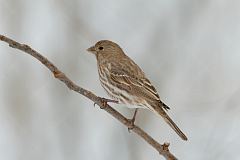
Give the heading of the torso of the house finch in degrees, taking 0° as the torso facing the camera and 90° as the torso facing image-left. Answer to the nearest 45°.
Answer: approximately 90°
